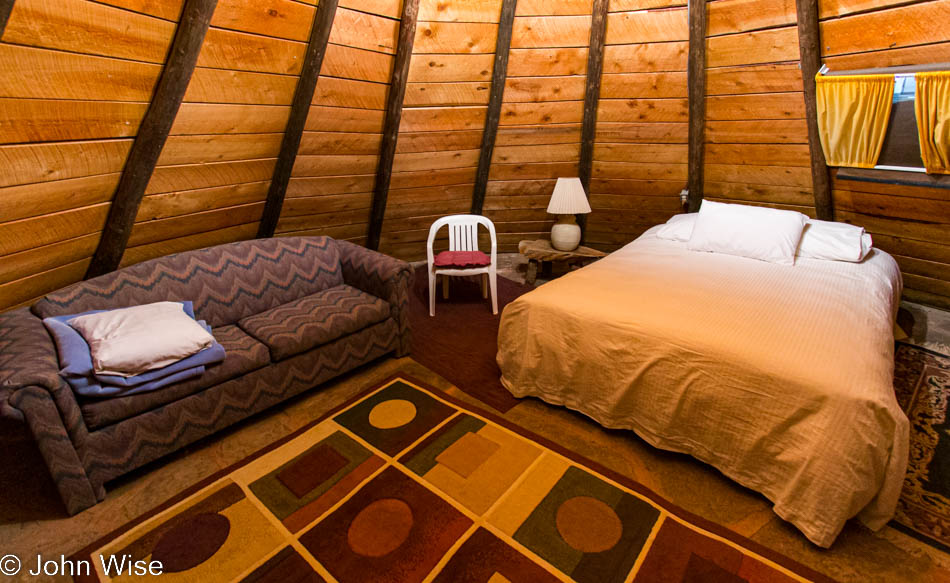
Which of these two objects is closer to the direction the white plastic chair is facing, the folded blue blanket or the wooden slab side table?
the folded blue blanket

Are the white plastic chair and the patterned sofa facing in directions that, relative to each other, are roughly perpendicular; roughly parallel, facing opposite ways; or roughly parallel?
roughly perpendicular

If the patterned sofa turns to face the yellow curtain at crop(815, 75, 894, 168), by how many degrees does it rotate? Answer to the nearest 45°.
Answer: approximately 45° to its left

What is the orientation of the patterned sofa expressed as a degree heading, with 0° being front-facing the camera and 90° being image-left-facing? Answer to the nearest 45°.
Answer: approximately 315°

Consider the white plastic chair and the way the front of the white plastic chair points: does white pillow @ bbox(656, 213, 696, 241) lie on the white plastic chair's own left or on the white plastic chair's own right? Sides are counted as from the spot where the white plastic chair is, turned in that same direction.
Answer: on the white plastic chair's own left

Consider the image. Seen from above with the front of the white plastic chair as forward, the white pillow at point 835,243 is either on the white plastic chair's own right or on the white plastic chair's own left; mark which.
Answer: on the white plastic chair's own left
